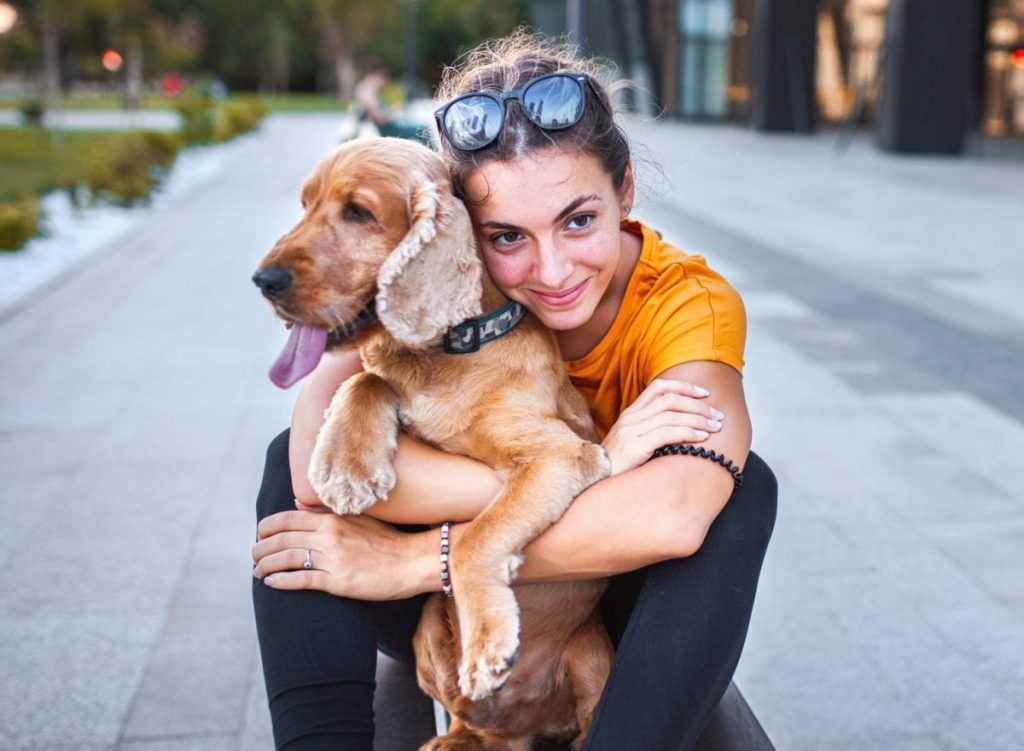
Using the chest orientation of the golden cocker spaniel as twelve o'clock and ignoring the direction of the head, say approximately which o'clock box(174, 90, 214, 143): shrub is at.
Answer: The shrub is roughly at 4 o'clock from the golden cocker spaniel.

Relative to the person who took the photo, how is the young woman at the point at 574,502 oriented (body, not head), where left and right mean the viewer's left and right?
facing the viewer

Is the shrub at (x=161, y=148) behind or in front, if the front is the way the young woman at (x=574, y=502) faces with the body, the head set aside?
behind

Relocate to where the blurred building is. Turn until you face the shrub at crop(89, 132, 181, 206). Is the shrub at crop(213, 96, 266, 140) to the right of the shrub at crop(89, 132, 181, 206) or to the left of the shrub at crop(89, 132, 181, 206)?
right

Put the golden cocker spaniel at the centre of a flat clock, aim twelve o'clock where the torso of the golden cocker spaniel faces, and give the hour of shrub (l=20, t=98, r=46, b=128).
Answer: The shrub is roughly at 4 o'clock from the golden cocker spaniel.

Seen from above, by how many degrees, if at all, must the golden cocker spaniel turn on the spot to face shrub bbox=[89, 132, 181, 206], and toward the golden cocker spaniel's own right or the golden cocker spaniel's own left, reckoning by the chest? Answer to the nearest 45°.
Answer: approximately 135° to the golden cocker spaniel's own right

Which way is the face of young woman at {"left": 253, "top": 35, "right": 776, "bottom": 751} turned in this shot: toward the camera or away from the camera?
toward the camera

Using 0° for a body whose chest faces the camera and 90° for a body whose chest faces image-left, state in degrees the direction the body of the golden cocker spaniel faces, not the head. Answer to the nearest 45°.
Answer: approximately 45°
